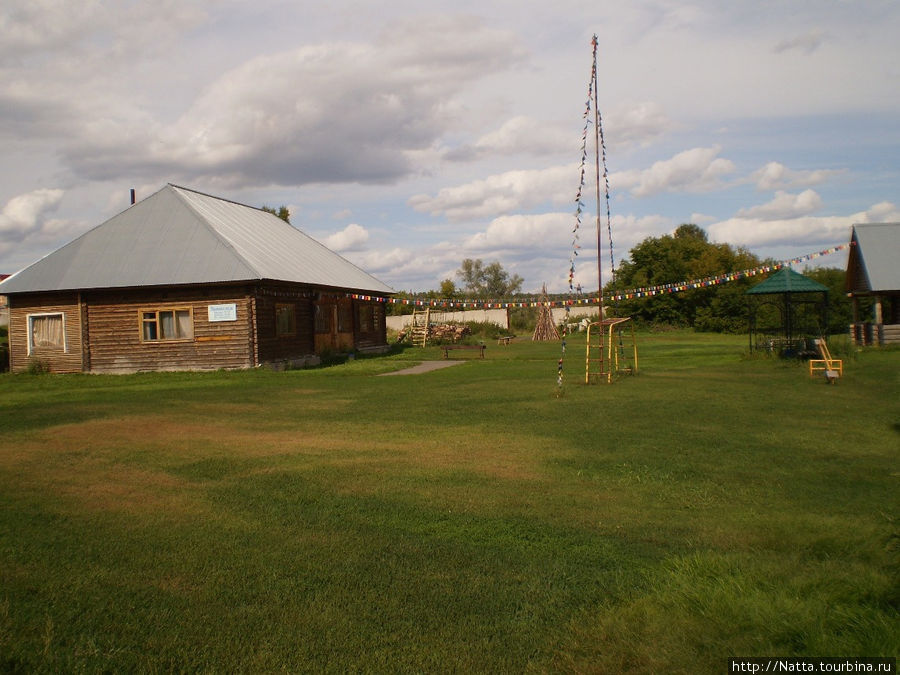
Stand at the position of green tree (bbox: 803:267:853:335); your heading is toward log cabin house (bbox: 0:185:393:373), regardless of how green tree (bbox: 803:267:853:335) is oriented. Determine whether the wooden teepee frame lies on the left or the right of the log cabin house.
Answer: right

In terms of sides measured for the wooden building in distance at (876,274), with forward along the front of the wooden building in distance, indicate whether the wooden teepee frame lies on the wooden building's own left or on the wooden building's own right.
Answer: on the wooden building's own right

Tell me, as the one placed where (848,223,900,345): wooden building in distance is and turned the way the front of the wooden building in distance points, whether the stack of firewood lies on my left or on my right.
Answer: on my right

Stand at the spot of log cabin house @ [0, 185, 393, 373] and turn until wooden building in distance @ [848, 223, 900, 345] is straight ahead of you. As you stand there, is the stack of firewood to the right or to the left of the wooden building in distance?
left

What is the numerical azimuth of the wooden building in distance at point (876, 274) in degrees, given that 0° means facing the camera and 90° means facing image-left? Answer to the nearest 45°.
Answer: approximately 45°

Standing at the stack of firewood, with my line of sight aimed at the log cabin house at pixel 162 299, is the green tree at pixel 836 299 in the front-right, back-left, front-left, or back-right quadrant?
back-left

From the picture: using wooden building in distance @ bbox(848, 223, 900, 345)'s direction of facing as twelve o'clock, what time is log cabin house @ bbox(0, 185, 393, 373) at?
The log cabin house is roughly at 1 o'clock from the wooden building in distance.
